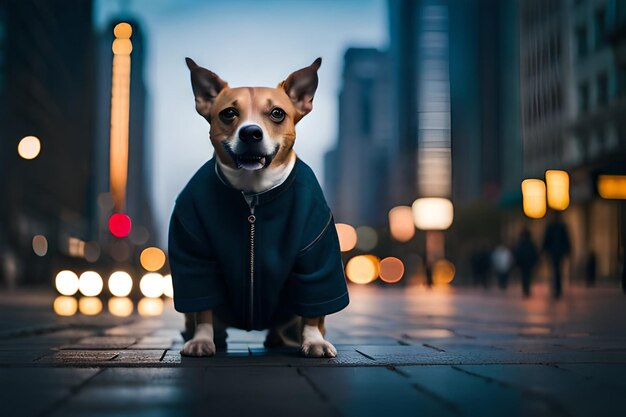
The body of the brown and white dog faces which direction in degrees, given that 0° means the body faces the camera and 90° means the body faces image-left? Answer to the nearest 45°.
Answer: approximately 0°

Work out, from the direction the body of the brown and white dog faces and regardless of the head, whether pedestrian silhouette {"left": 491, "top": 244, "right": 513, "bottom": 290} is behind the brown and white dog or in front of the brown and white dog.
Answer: behind

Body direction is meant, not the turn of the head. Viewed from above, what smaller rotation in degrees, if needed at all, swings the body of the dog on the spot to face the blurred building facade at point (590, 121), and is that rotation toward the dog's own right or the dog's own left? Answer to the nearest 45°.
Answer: approximately 135° to the dog's own left

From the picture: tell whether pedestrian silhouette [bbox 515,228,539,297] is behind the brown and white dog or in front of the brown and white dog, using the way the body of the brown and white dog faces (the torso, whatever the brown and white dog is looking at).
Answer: behind

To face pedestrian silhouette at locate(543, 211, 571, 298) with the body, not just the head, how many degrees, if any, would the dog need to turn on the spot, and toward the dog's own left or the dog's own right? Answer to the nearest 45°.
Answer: approximately 135° to the dog's own left
